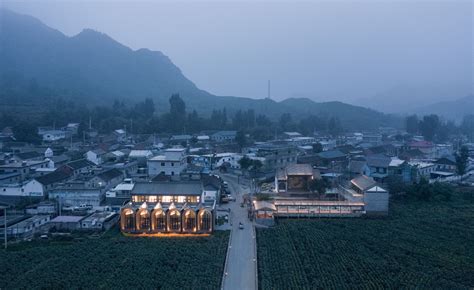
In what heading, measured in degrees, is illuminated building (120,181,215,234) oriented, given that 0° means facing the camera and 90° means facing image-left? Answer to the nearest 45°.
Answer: approximately 0°

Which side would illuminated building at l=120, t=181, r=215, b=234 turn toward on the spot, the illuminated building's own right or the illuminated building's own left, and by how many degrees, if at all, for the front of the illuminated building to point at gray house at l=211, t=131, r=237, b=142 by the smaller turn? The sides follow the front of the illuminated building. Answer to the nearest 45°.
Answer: approximately 180°

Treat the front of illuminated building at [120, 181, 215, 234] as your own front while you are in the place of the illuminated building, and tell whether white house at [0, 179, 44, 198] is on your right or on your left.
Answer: on your right

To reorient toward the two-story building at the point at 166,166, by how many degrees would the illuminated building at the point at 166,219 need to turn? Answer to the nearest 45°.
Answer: approximately 180°

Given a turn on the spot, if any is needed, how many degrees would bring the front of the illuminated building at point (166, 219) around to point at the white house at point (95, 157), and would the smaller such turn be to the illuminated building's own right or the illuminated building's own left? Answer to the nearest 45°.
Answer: approximately 180°

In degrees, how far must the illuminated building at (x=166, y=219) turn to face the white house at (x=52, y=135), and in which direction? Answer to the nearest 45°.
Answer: approximately 135° to its right
